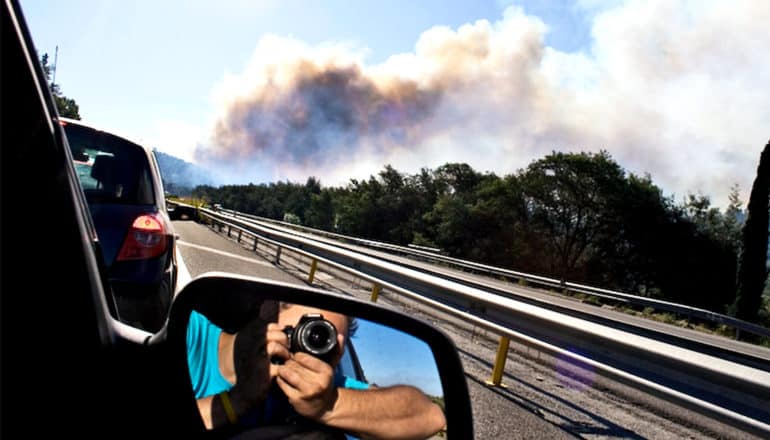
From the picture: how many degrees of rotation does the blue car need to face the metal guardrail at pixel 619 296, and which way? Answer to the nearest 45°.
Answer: approximately 45° to its right

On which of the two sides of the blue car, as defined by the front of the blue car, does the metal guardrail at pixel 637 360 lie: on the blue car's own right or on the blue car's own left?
on the blue car's own right

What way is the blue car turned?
away from the camera

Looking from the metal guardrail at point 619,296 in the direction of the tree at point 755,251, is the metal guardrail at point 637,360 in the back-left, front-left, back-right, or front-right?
back-right

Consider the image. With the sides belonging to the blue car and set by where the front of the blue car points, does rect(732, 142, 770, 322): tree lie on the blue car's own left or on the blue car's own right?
on the blue car's own right
